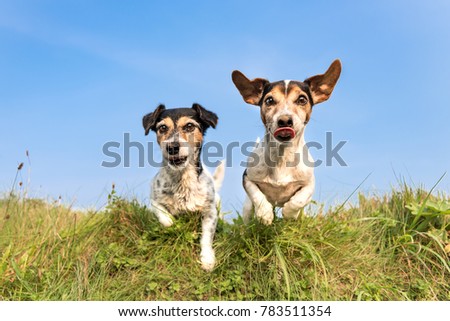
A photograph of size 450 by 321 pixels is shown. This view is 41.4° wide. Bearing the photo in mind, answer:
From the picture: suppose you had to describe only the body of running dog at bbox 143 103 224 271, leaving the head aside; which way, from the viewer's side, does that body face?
toward the camera

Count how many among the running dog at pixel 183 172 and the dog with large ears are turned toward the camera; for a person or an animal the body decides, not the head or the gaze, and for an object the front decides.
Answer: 2

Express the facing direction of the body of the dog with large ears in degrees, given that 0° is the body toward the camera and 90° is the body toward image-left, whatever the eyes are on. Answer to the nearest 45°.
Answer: approximately 0°

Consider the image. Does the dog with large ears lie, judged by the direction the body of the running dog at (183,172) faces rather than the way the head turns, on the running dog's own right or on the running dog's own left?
on the running dog's own left

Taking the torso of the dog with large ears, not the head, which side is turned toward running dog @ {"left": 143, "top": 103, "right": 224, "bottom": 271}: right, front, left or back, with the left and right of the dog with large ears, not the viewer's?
right
